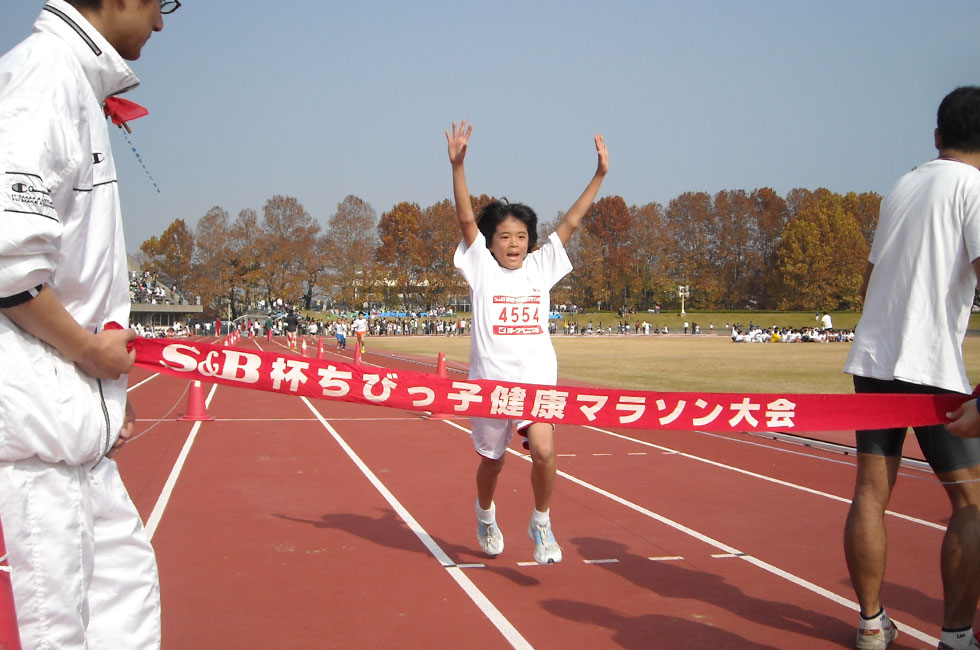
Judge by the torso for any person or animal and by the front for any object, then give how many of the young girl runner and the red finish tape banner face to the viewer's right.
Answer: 0

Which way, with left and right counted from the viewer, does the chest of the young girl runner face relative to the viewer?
facing the viewer

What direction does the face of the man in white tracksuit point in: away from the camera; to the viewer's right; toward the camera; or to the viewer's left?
to the viewer's right

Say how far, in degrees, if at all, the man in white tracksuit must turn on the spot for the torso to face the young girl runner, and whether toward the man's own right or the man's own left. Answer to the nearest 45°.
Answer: approximately 45° to the man's own left

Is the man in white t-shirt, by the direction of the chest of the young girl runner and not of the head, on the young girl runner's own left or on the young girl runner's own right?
on the young girl runner's own left

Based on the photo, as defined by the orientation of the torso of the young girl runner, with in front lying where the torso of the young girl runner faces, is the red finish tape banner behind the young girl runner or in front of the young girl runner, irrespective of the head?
in front

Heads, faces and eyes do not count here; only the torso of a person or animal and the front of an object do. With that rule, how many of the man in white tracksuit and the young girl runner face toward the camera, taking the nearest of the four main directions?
1

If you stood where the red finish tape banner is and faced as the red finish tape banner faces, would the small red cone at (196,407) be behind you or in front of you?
behind

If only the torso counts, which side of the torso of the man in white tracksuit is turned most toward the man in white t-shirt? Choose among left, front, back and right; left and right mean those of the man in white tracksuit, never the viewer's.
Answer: front

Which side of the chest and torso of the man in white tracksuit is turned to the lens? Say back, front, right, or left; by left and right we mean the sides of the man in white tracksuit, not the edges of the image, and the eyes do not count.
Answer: right

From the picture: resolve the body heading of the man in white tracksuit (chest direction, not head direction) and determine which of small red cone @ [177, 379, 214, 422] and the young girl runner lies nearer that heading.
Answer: the young girl runner

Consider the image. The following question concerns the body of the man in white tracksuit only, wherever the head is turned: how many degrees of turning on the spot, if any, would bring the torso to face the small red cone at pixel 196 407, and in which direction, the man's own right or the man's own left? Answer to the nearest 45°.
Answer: approximately 90° to the man's own left
